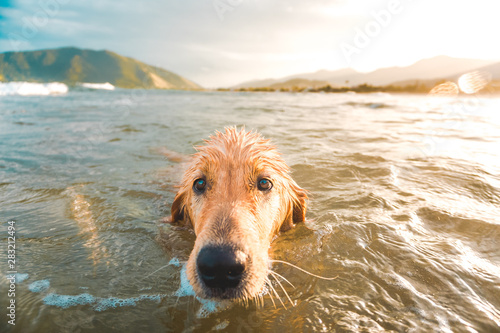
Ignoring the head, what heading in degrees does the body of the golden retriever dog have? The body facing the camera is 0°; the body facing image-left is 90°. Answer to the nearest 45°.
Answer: approximately 0°
